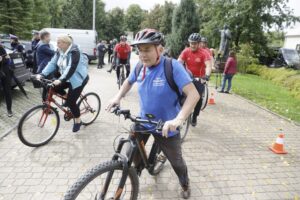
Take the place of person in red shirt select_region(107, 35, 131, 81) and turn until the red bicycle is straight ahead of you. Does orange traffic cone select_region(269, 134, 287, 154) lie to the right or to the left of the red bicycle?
left

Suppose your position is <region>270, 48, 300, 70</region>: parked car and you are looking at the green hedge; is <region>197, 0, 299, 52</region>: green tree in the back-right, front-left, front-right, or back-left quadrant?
back-right

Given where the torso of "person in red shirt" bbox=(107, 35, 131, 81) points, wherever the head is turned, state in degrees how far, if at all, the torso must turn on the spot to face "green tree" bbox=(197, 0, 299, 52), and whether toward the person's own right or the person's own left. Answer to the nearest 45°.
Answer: approximately 135° to the person's own left

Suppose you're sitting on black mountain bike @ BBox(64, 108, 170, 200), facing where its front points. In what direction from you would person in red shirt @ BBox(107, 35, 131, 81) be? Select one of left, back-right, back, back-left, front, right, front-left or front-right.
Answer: back-right

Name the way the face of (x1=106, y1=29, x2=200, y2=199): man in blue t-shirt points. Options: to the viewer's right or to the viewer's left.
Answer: to the viewer's left

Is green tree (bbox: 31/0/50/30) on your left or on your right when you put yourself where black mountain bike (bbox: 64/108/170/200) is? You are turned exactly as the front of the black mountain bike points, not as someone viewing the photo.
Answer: on your right

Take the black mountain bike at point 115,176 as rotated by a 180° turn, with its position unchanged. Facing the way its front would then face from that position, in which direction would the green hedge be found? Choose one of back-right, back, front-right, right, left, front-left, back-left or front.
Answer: front

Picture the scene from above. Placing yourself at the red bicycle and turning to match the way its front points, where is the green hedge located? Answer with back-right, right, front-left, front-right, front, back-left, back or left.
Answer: back

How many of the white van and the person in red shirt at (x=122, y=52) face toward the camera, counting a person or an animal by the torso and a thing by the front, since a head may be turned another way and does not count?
1

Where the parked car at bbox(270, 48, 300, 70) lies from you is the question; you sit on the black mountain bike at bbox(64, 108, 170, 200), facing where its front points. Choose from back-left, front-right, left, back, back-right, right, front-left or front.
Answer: back

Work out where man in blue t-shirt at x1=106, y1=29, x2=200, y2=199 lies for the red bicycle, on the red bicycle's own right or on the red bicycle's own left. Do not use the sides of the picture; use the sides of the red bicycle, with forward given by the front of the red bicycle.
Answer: on the red bicycle's own left

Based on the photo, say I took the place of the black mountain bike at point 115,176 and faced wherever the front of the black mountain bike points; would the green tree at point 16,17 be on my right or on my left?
on my right

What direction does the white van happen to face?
to the viewer's left
